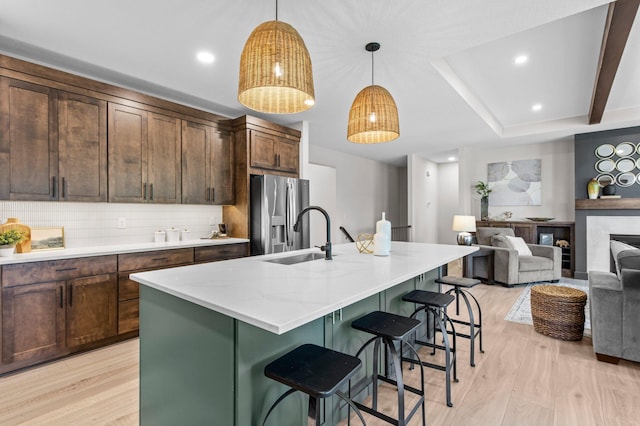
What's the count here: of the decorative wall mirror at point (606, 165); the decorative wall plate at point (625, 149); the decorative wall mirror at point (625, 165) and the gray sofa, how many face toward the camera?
3

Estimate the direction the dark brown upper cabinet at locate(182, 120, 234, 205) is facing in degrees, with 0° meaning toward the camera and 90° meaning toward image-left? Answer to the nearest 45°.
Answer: approximately 315°

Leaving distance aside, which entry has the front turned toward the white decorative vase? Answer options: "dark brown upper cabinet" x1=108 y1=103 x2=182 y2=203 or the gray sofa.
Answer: the dark brown upper cabinet

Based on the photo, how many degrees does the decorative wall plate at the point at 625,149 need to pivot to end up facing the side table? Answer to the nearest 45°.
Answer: approximately 45° to its right

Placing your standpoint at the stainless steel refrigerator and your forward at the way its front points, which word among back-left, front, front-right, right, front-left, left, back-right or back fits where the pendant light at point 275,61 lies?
front-right

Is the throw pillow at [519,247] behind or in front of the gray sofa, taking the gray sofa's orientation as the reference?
in front

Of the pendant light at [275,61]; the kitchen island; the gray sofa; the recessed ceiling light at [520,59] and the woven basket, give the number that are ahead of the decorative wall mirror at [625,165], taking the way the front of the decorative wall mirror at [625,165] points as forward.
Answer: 5

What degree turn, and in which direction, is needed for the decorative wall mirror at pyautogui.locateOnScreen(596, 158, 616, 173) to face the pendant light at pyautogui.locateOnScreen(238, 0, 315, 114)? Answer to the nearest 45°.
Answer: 0° — it already faces it

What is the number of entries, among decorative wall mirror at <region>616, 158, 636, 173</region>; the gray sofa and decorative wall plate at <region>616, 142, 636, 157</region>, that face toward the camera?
2

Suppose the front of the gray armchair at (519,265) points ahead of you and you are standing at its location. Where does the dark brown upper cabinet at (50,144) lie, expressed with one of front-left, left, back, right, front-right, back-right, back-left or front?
right

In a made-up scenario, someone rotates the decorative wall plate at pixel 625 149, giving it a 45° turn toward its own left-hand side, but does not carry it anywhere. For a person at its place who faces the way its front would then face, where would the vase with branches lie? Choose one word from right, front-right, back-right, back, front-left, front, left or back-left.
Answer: back-right

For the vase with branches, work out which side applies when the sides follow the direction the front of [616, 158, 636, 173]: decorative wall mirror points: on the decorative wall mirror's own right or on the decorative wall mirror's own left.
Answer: on the decorative wall mirror's own right
